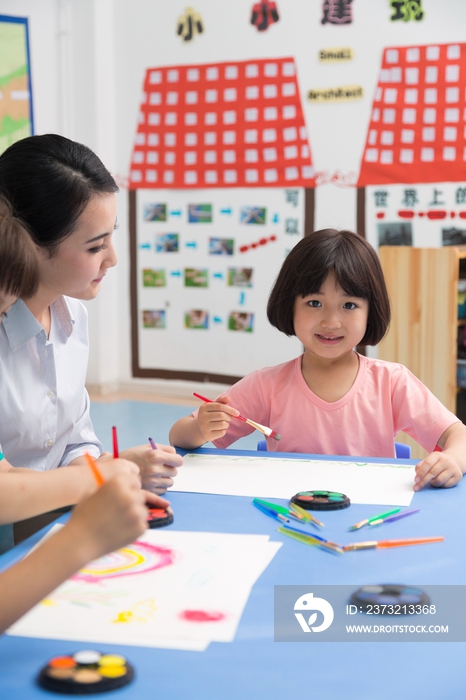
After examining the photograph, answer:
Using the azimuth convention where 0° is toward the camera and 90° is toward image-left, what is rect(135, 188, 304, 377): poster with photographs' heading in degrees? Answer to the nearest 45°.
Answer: approximately 0°

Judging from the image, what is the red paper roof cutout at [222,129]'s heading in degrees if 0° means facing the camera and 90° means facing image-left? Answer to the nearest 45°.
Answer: approximately 0°

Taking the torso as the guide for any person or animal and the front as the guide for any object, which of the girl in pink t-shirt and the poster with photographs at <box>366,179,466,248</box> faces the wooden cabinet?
the poster with photographs

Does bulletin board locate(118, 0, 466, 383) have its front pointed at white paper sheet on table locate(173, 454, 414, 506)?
yes

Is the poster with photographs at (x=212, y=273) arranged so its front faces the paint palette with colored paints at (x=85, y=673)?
yes
